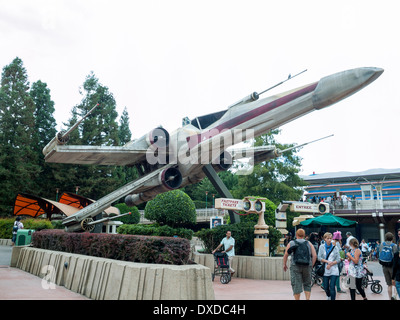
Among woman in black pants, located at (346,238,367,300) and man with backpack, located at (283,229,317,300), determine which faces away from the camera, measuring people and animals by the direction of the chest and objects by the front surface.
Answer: the man with backpack

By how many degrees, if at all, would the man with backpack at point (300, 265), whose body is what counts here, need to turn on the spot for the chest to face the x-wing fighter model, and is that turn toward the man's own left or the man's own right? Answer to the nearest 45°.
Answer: approximately 45° to the man's own left

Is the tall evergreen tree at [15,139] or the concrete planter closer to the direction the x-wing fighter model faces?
the concrete planter

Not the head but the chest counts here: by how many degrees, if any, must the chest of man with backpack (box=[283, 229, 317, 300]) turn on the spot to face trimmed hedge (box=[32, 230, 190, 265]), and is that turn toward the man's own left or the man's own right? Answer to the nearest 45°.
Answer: approximately 90° to the man's own left

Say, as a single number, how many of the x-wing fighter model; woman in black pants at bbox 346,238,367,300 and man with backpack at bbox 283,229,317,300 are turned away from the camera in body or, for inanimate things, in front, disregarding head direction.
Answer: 1

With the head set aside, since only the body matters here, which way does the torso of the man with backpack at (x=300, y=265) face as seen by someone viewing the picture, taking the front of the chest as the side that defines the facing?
away from the camera

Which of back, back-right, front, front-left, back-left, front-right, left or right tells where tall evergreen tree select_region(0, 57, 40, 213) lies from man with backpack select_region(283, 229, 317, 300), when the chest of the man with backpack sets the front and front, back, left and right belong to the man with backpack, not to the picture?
front-left

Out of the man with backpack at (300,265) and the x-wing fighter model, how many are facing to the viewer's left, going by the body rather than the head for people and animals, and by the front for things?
0

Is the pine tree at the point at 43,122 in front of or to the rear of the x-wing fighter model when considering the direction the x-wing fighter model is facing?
to the rear

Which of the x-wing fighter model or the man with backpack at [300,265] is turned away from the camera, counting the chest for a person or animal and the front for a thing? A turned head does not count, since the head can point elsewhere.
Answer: the man with backpack

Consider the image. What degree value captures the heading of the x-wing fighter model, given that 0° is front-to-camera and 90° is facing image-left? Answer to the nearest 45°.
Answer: approximately 315°

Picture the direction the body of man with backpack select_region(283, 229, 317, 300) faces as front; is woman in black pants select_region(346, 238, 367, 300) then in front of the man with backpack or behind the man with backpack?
in front

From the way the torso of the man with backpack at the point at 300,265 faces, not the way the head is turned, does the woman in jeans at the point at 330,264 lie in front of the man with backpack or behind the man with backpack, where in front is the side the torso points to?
in front

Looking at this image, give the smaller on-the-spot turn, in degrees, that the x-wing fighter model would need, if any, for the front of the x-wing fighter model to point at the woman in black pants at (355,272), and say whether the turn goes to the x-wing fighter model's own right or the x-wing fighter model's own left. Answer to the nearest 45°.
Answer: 0° — it already faces them
